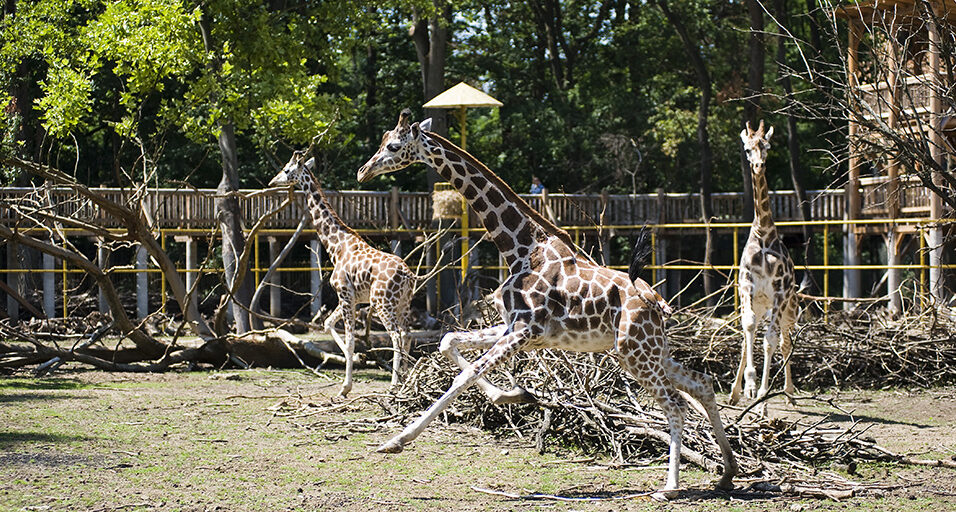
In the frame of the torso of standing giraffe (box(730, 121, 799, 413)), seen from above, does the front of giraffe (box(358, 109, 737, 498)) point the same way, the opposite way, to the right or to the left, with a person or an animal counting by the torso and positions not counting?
to the right

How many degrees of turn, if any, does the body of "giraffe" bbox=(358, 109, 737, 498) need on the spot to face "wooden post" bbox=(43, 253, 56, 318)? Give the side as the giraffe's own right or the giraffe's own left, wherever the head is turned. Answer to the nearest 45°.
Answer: approximately 45° to the giraffe's own right

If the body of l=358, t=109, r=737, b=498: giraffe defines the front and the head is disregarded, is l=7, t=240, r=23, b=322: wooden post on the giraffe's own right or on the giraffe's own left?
on the giraffe's own right

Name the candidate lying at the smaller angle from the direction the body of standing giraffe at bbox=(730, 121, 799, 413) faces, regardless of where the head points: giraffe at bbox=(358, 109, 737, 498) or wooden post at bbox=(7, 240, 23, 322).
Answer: the giraffe

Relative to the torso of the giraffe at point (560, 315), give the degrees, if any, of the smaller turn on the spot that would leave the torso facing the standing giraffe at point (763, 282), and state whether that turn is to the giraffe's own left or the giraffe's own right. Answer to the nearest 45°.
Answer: approximately 135° to the giraffe's own right

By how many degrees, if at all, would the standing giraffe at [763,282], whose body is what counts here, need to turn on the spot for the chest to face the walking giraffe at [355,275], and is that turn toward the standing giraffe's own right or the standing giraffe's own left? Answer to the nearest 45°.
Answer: approximately 90° to the standing giraffe's own right

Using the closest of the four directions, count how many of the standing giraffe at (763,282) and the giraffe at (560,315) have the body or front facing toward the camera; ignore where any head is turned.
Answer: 1

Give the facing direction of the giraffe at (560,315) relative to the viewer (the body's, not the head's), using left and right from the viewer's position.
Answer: facing to the left of the viewer

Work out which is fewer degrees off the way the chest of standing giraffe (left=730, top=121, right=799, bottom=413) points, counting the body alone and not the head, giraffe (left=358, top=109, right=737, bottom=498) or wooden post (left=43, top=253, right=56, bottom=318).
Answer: the giraffe

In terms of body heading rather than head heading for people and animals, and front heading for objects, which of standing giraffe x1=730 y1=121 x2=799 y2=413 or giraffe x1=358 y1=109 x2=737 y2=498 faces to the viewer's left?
the giraffe
